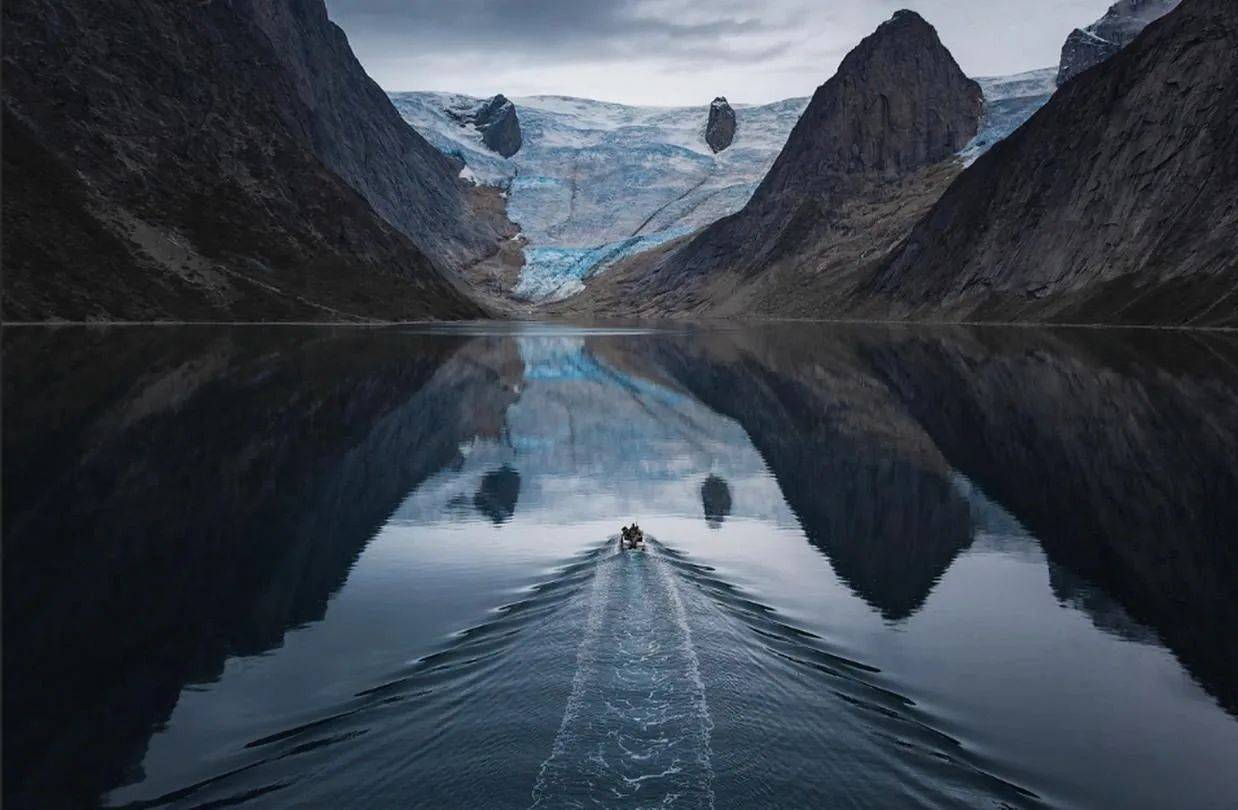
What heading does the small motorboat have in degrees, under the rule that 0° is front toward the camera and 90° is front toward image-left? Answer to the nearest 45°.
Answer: approximately 180°
